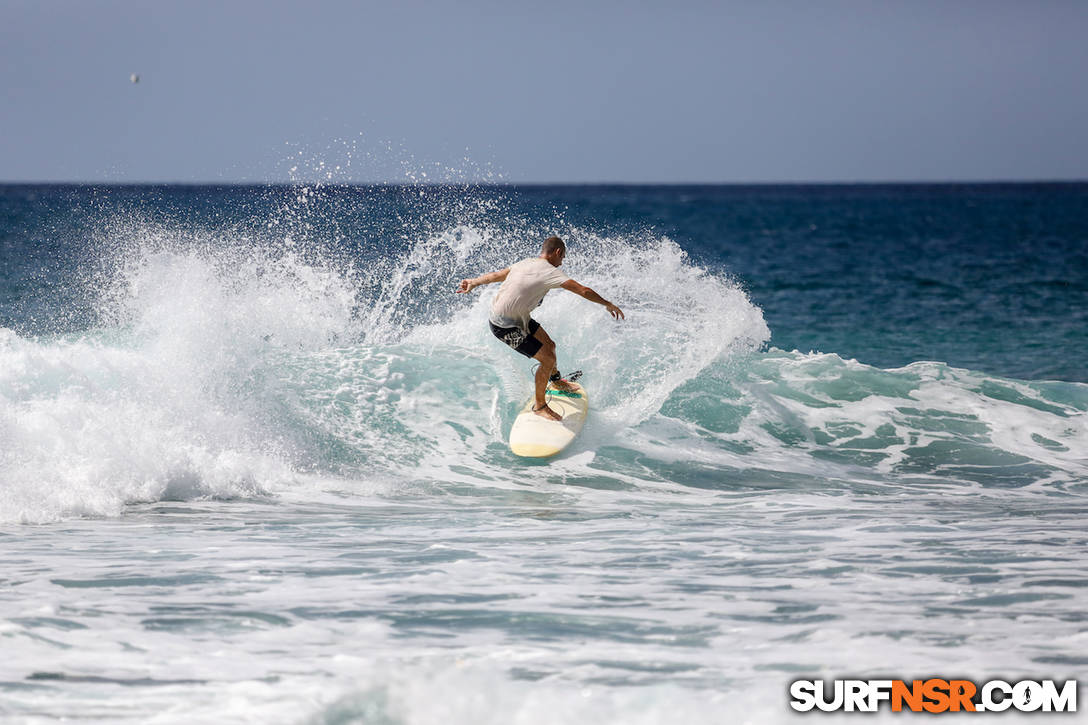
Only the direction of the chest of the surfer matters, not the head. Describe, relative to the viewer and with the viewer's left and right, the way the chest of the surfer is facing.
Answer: facing away from the viewer and to the right of the viewer

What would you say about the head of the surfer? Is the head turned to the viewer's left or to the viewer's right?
to the viewer's right
